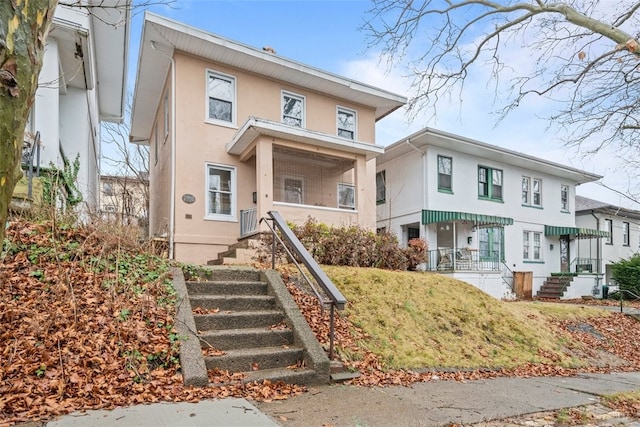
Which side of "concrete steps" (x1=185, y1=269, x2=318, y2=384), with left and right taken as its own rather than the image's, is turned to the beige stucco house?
back

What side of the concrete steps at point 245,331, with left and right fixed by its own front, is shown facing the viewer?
front

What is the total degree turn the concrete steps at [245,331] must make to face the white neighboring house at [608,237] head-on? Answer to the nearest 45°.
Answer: approximately 135° to its left

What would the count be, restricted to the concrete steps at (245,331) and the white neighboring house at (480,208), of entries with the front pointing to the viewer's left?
0

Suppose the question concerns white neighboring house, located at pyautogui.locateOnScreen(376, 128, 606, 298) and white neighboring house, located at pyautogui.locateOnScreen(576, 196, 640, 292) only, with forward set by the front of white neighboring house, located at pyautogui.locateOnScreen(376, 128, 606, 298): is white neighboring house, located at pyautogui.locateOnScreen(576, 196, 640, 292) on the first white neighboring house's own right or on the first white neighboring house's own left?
on the first white neighboring house's own left

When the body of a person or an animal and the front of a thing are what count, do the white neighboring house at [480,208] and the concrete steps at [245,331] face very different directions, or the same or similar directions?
same or similar directions

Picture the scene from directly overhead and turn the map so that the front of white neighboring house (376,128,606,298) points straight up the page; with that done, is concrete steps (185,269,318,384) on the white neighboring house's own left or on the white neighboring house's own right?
on the white neighboring house's own right

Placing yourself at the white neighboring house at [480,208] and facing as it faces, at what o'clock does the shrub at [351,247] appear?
The shrub is roughly at 2 o'clock from the white neighboring house.

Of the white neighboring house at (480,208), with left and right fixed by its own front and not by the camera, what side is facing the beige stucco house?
right

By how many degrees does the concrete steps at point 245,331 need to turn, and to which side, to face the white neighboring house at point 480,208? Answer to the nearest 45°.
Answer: approximately 135° to its left

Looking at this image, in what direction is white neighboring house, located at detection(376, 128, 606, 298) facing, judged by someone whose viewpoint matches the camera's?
facing the viewer and to the right of the viewer
